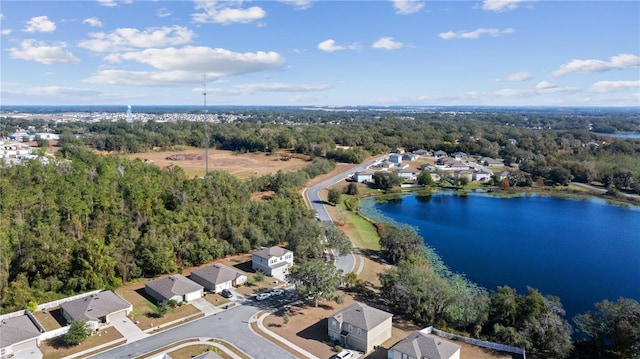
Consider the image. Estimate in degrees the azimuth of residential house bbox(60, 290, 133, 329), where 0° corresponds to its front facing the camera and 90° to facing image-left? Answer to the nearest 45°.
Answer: approximately 315°

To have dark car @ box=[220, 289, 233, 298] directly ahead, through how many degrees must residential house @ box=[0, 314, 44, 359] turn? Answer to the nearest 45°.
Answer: approximately 45° to its left

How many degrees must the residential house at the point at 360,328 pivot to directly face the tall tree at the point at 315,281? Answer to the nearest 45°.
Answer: approximately 90° to its right

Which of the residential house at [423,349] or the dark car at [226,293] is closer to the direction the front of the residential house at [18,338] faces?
the residential house

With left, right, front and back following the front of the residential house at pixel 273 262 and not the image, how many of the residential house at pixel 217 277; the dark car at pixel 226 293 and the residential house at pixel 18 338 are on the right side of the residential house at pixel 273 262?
3

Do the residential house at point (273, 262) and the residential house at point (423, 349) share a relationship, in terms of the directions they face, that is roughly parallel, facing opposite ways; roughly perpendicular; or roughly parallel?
roughly perpendicular

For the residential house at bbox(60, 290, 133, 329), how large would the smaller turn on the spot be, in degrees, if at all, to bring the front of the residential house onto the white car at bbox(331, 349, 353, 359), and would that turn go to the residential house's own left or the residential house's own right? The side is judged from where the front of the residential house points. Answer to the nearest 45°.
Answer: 0° — it already faces it

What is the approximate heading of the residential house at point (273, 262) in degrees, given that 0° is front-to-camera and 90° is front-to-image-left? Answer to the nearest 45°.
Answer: approximately 315°
